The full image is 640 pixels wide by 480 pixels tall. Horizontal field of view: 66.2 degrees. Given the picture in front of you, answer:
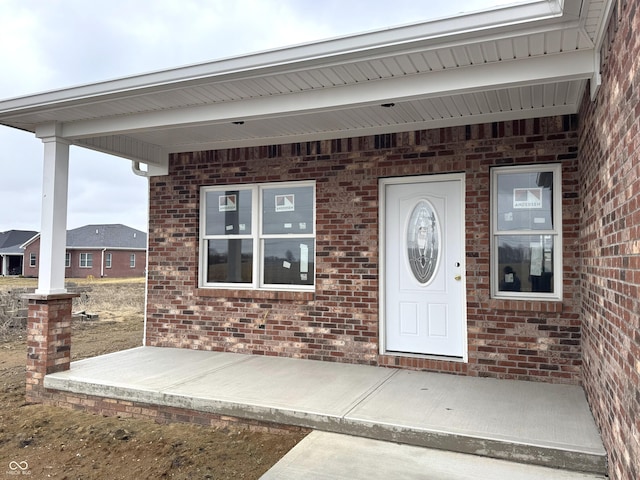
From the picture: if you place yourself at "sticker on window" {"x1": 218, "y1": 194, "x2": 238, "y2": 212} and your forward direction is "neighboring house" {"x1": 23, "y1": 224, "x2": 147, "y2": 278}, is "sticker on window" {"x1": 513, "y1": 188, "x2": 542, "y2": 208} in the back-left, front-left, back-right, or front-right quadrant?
back-right

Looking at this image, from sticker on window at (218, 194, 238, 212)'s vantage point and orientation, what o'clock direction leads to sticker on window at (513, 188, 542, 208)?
sticker on window at (513, 188, 542, 208) is roughly at 10 o'clock from sticker on window at (218, 194, 238, 212).

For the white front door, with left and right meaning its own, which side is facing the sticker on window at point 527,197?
left

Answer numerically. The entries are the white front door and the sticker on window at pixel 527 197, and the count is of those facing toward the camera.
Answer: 2

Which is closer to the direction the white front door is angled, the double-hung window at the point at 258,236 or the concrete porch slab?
the concrete porch slab

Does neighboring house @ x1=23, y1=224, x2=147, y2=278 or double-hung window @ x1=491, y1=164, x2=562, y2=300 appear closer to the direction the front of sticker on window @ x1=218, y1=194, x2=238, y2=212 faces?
the double-hung window

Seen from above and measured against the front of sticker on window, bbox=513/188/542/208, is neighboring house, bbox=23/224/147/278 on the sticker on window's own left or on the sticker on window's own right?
on the sticker on window's own right

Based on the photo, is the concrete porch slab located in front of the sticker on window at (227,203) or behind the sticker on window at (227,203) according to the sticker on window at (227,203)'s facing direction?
in front

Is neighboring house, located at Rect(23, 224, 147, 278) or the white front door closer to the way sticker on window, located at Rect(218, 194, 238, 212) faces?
the white front door

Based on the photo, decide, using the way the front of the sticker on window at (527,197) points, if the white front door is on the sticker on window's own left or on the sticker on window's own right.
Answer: on the sticker on window's own right

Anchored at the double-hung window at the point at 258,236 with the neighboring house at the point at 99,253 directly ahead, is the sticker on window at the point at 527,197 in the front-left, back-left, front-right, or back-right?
back-right

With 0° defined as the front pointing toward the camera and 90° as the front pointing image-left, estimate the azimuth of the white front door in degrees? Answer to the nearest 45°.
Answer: approximately 0°
